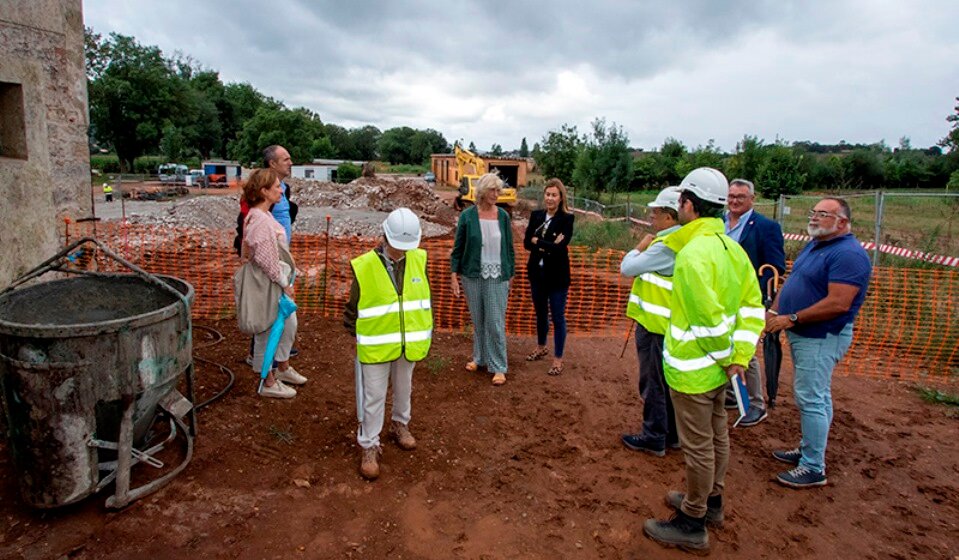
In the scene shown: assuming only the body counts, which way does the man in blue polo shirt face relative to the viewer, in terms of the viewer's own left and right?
facing to the left of the viewer

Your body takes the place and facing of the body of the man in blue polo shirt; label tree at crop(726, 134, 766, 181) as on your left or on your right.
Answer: on your right

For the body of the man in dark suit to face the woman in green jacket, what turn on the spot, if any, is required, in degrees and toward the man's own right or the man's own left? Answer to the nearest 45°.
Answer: approximately 45° to the man's own right

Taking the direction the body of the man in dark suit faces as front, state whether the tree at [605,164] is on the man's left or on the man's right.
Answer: on the man's right

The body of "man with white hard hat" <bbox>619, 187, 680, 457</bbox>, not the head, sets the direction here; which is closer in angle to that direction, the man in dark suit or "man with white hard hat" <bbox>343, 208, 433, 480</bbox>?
the man with white hard hat

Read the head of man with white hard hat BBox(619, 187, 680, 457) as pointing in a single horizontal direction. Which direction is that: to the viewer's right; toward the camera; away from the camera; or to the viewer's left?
to the viewer's left

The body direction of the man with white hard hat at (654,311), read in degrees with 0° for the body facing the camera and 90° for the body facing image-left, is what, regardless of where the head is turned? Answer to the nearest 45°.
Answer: approximately 90°

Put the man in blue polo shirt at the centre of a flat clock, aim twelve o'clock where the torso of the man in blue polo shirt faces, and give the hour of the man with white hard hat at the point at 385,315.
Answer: The man with white hard hat is roughly at 11 o'clock from the man in blue polo shirt.

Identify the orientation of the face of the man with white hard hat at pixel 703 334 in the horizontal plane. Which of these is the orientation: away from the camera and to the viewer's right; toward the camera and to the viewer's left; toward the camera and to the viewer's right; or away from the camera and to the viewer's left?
away from the camera and to the viewer's left

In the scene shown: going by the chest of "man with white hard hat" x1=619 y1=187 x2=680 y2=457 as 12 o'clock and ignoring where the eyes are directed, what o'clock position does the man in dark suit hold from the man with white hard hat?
The man in dark suit is roughly at 4 o'clock from the man with white hard hat.

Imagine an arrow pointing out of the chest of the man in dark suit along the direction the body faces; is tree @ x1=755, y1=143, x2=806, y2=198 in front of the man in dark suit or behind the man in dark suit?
behind

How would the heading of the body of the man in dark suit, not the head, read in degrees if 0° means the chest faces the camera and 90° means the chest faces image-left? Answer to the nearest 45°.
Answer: approximately 45°

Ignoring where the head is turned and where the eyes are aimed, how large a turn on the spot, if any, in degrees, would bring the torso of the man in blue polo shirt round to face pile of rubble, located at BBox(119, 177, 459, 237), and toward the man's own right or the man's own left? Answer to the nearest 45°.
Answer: approximately 45° to the man's own right
